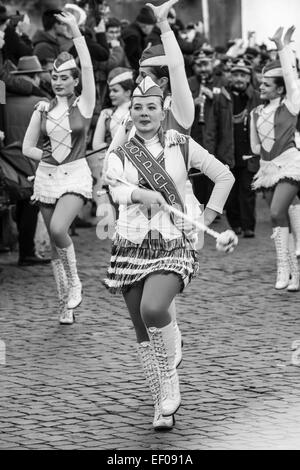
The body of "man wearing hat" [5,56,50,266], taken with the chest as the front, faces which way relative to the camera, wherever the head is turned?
to the viewer's right

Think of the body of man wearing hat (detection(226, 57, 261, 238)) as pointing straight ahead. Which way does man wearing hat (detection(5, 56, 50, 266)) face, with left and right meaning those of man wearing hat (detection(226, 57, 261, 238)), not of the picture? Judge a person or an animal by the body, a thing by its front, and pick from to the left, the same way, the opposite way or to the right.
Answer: to the left

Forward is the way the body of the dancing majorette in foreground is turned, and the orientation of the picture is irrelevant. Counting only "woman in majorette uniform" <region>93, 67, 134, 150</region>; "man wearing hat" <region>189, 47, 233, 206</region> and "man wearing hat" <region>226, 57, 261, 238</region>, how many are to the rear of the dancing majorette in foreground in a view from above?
3

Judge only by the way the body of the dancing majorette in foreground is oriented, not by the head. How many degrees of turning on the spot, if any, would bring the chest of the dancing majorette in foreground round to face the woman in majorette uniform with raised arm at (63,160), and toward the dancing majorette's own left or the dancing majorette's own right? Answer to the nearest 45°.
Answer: approximately 180°

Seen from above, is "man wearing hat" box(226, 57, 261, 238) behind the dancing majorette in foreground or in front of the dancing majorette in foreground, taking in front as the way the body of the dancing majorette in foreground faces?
behind

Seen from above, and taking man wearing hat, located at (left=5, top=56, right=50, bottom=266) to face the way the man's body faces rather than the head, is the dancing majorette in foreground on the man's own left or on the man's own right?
on the man's own right

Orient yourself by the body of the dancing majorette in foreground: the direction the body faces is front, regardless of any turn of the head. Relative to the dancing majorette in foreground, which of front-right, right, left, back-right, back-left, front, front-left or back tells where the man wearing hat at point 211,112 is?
back

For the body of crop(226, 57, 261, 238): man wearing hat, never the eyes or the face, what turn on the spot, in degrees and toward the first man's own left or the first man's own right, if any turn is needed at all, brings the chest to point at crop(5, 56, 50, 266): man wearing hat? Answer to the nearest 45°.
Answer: approximately 45° to the first man's own right
